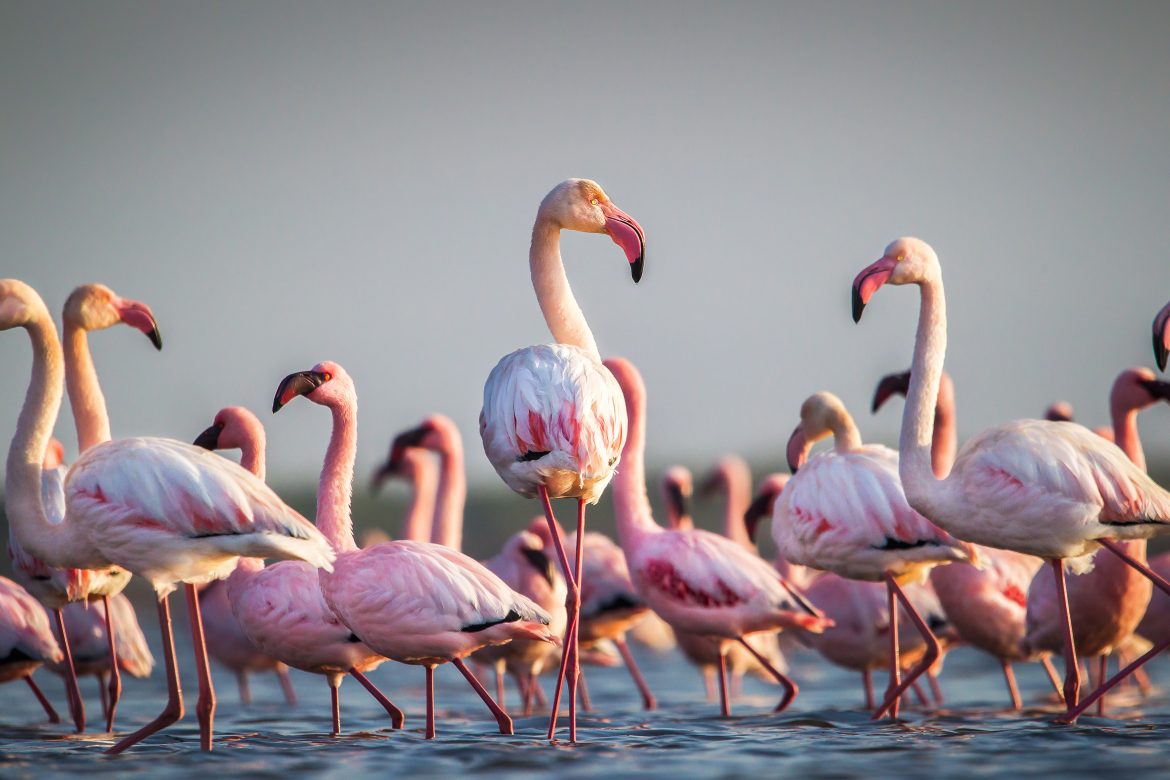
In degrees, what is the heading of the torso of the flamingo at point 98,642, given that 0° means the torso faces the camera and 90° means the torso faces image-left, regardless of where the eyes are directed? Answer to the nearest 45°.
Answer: approximately 90°

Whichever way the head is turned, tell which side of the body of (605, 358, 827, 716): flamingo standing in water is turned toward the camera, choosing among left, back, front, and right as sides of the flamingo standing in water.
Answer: left

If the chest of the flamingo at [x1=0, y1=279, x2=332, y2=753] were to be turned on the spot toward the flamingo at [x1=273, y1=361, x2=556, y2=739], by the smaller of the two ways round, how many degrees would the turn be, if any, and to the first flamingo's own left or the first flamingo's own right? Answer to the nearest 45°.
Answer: approximately 180°

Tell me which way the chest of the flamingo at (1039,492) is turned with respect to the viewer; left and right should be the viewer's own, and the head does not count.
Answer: facing to the left of the viewer

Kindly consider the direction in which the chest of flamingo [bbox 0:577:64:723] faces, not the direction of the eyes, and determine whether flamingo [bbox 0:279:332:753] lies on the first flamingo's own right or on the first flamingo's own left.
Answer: on the first flamingo's own left

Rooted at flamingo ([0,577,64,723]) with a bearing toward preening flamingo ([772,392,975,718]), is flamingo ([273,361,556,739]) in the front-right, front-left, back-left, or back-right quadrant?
front-right

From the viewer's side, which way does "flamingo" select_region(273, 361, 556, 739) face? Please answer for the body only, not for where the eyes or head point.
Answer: to the viewer's left

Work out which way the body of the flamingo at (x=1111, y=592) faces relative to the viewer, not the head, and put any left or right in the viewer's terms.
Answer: facing to the right of the viewer

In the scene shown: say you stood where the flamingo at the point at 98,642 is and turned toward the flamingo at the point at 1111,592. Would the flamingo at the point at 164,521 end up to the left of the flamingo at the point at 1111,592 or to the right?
right

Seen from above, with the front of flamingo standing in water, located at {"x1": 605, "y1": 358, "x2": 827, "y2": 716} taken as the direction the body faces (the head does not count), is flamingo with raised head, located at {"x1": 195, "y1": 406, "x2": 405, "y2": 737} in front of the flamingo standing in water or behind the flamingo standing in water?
in front

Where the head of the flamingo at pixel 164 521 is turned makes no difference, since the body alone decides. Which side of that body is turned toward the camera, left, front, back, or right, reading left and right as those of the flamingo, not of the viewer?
left

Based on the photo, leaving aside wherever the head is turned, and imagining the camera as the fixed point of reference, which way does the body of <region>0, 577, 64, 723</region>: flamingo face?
to the viewer's left

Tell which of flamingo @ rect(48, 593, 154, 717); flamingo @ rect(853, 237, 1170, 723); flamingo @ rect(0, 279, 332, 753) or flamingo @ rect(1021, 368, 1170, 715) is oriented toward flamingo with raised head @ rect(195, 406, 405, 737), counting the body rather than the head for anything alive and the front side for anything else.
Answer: flamingo @ rect(853, 237, 1170, 723)
